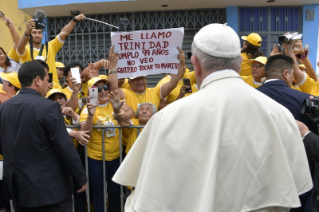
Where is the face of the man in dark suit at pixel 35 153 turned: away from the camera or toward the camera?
away from the camera

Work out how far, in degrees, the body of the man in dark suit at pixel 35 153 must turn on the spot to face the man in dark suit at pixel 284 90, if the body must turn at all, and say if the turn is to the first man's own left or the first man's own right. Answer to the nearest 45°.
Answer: approximately 45° to the first man's own right

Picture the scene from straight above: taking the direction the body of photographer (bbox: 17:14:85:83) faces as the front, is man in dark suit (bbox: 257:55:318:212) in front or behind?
in front

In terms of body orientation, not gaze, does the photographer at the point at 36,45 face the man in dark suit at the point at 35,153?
yes

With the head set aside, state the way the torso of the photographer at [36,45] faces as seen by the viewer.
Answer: toward the camera

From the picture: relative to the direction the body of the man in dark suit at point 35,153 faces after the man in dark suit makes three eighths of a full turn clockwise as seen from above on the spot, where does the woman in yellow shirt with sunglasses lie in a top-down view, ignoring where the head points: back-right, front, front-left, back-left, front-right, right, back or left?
back-left

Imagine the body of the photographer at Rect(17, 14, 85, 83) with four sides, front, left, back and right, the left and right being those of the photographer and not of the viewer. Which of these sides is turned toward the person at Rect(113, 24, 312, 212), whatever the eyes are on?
front

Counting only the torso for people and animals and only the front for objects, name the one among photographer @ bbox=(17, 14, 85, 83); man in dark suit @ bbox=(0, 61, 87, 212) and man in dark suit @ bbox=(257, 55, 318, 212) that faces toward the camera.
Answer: the photographer

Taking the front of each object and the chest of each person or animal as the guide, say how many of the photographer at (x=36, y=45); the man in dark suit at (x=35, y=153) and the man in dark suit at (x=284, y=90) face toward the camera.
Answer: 1

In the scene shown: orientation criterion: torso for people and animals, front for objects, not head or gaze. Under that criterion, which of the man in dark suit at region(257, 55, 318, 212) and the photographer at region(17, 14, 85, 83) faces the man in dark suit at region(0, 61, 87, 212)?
the photographer

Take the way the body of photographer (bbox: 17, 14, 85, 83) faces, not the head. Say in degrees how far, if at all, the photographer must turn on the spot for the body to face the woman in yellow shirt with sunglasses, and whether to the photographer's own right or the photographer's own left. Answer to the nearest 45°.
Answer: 0° — they already face them
